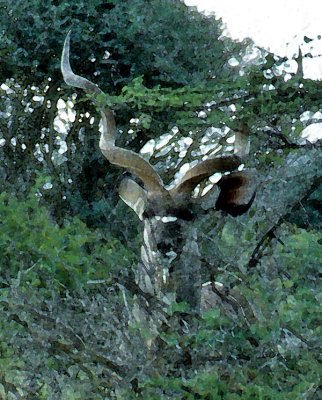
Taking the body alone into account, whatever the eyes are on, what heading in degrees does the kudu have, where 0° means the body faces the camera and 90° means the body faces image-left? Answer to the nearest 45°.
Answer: approximately 0°
